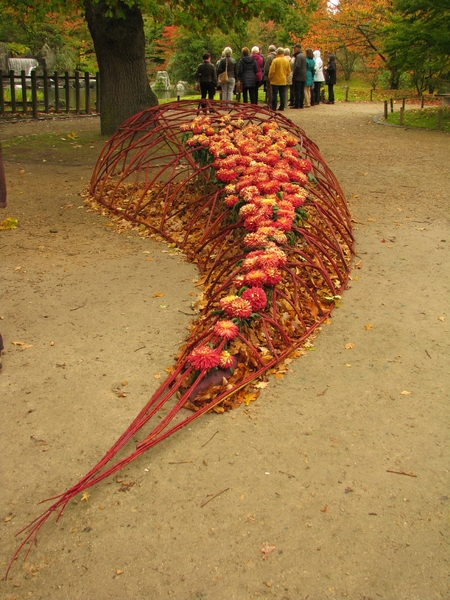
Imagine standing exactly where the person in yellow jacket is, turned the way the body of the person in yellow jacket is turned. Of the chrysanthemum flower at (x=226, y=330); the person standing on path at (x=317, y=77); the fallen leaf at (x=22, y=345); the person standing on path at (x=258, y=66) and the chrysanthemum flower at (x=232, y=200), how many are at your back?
3

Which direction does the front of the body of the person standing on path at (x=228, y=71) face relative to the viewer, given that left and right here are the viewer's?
facing away from the viewer

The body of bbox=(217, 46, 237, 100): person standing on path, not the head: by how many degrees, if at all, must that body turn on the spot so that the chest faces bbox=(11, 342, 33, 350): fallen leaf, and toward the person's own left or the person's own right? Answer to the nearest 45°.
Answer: approximately 180°

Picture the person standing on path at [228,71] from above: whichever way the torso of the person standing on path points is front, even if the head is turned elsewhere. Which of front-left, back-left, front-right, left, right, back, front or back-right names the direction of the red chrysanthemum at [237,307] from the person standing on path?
back

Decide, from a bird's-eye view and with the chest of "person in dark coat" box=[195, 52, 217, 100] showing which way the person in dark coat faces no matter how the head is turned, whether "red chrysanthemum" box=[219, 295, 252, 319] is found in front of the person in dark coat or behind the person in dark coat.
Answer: behind

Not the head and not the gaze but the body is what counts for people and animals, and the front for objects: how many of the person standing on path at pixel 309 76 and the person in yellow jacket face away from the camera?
2

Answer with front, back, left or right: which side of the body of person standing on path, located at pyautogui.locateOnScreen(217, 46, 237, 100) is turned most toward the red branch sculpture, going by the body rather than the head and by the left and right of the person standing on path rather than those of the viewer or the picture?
back

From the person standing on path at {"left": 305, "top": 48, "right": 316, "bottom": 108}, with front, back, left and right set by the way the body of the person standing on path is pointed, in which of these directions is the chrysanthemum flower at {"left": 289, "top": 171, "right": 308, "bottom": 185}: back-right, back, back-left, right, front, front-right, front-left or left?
back

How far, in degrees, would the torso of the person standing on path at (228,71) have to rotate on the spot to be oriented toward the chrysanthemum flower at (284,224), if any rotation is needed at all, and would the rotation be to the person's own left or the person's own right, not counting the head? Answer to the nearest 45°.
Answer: approximately 180°

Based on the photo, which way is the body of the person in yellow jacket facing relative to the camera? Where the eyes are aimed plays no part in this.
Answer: away from the camera

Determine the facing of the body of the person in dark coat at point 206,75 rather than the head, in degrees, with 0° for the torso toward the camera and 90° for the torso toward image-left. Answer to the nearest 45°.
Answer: approximately 180°
